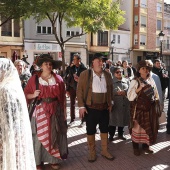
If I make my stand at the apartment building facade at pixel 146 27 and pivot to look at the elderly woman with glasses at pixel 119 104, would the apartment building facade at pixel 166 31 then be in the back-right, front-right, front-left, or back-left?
back-left

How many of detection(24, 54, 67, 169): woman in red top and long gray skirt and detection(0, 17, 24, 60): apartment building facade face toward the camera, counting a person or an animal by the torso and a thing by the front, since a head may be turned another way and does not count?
2

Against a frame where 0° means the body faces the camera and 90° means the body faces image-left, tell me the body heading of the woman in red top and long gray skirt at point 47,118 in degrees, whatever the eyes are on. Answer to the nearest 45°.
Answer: approximately 0°

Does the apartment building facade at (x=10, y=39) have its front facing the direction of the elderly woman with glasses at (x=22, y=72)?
yes
